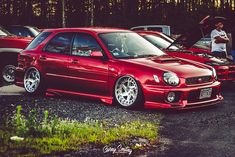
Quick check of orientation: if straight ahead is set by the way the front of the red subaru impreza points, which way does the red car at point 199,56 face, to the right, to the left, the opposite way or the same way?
the same way

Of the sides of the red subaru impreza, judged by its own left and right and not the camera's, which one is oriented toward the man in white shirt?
left

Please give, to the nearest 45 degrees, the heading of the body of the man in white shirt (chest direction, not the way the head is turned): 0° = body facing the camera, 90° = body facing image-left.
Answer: approximately 315°

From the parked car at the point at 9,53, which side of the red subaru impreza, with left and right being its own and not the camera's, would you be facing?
back

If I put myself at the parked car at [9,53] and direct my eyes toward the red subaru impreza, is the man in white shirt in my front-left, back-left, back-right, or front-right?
front-left

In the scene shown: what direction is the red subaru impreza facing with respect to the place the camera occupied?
facing the viewer and to the right of the viewer

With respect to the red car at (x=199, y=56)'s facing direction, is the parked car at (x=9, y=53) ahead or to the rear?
to the rear

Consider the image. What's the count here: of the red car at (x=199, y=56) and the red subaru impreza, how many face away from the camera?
0

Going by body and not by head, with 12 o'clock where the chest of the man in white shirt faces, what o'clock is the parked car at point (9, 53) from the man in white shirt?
The parked car is roughly at 4 o'clock from the man in white shirt.

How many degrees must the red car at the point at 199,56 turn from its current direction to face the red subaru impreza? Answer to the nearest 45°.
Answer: approximately 90° to its right

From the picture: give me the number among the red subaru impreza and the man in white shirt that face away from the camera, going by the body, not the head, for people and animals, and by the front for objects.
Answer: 0

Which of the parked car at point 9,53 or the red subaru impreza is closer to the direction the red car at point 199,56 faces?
the red subaru impreza

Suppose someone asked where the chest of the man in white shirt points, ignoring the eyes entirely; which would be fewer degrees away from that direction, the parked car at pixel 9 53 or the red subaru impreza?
the red subaru impreza

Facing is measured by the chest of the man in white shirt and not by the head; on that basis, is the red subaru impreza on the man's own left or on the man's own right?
on the man's own right
